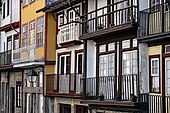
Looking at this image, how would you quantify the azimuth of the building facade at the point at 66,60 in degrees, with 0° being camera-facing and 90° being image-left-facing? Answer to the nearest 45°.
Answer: approximately 45°

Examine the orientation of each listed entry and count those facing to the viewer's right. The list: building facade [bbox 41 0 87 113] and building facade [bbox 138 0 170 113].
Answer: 0

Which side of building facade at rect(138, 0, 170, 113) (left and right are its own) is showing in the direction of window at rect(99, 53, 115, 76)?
right

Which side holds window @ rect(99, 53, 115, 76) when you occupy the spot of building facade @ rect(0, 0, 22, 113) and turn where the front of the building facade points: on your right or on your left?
on your left

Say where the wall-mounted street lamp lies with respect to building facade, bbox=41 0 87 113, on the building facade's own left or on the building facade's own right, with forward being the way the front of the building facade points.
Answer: on the building facade's own right

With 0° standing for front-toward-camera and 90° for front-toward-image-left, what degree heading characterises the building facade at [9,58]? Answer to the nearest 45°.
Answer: approximately 45°

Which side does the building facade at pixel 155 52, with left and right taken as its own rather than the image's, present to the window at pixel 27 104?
right

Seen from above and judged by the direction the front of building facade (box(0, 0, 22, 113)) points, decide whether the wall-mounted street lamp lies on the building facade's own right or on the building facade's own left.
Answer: on the building facade's own left

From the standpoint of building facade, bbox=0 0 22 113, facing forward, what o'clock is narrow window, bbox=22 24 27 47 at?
The narrow window is roughly at 10 o'clock from the building facade.

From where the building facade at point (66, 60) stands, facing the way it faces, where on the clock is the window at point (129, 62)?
The window is roughly at 10 o'clock from the building facade.

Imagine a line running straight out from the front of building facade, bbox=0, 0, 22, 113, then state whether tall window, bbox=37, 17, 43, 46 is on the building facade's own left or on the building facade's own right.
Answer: on the building facade's own left

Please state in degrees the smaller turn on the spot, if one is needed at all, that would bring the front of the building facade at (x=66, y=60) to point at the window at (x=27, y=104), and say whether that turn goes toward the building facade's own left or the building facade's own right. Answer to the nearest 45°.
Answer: approximately 135° to the building facade's own right

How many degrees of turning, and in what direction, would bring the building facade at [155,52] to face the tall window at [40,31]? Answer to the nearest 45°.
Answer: approximately 90° to its right

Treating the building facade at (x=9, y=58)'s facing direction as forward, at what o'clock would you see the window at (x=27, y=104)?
The window is roughly at 10 o'clock from the building facade.
